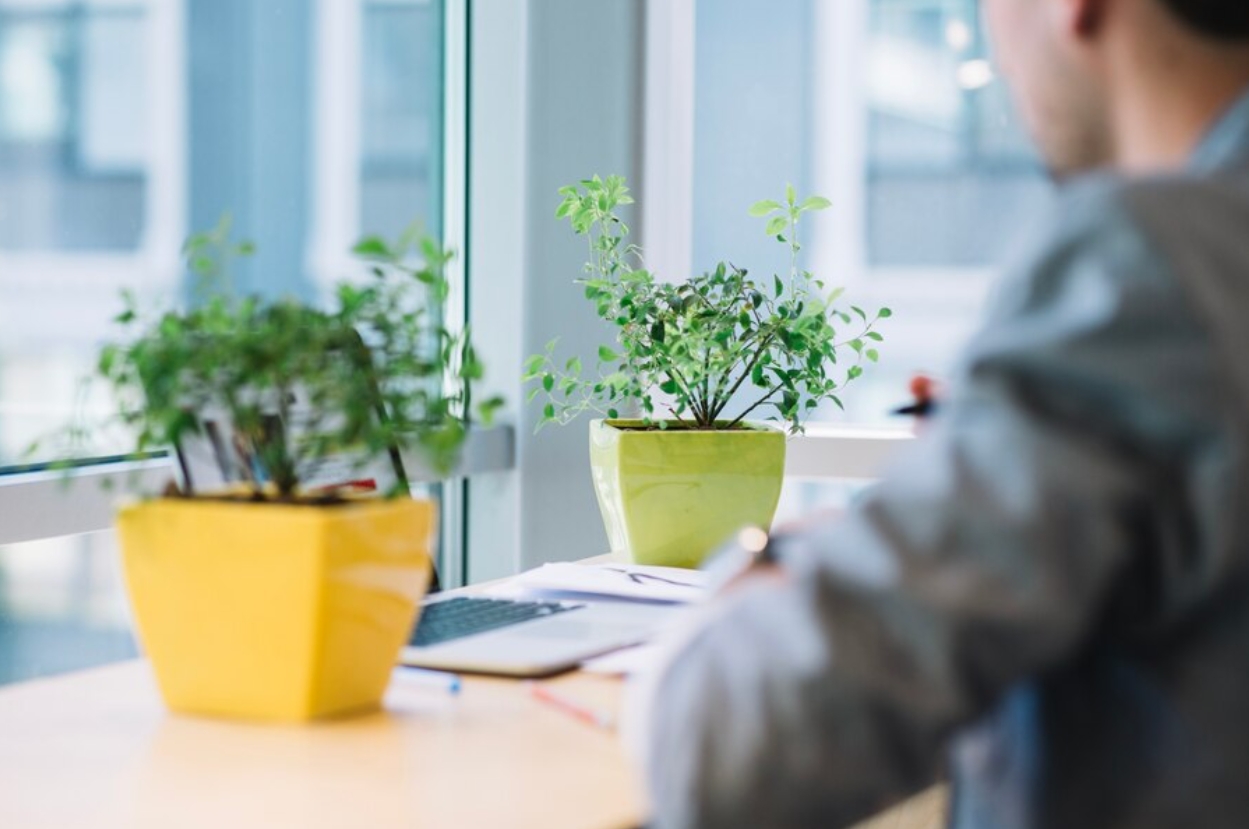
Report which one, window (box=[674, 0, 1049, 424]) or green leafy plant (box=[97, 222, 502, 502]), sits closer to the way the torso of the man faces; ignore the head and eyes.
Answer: the green leafy plant

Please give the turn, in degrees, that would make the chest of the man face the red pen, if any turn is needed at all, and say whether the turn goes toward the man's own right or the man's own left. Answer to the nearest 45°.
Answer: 0° — they already face it

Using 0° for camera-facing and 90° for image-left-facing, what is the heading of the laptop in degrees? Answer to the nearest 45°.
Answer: approximately 315°

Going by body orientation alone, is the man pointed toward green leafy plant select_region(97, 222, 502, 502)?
yes

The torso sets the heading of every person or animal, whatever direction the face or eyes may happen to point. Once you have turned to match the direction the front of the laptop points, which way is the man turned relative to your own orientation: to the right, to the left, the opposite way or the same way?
the opposite way

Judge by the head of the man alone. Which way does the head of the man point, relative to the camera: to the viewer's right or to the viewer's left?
to the viewer's left

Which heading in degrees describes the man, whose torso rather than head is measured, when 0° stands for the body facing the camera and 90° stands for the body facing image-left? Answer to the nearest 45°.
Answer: approximately 135°

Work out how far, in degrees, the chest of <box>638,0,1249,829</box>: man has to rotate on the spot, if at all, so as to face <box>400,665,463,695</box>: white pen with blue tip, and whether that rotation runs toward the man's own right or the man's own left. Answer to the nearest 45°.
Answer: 0° — they already face it
